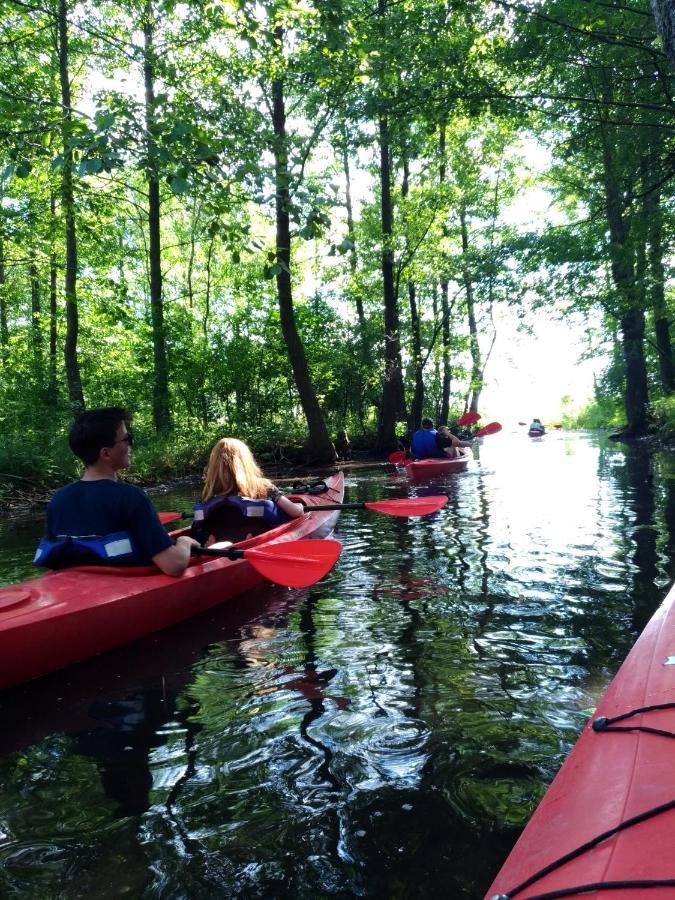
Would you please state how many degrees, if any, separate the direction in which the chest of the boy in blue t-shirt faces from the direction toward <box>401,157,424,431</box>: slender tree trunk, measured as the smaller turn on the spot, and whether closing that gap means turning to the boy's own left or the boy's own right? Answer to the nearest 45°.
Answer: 0° — they already face it

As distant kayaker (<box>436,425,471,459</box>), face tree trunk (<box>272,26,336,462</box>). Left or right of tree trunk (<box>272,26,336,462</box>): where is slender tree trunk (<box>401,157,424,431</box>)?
right

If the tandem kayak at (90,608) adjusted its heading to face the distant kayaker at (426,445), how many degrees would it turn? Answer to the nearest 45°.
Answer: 0° — it already faces them

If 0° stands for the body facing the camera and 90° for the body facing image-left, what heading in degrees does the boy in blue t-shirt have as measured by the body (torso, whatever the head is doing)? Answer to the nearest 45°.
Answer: approximately 225°

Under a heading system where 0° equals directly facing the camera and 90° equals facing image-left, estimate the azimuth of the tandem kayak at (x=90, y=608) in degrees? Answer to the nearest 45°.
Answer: approximately 225°

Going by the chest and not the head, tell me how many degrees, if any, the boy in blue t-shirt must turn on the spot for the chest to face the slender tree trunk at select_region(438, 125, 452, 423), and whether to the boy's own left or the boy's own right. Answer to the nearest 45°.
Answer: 0° — they already face it

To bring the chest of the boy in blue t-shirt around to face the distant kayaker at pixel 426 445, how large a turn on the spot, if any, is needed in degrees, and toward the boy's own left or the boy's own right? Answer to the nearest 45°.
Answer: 0° — they already face them

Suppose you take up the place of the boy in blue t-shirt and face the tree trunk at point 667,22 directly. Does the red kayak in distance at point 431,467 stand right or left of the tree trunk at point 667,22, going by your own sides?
left

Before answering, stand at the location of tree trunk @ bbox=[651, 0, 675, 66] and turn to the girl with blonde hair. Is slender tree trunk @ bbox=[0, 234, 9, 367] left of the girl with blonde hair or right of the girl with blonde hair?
right
